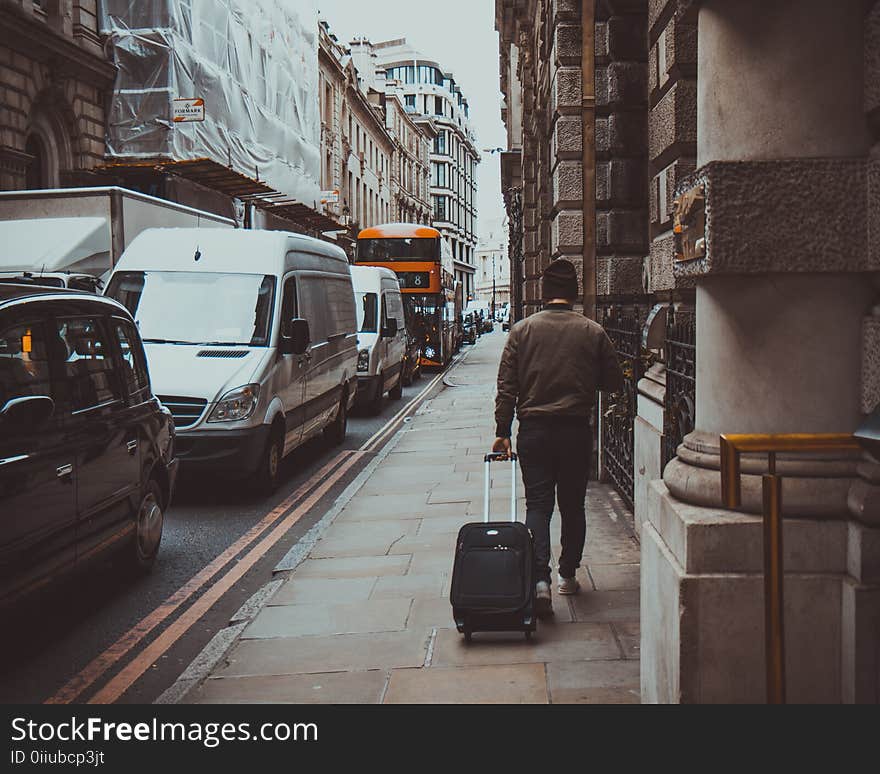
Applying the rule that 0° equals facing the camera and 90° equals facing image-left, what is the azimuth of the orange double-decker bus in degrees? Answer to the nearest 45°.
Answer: approximately 0°

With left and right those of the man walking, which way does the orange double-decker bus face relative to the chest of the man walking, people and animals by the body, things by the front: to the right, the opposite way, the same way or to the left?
the opposite way

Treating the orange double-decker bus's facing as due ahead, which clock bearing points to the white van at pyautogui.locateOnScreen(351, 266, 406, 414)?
The white van is roughly at 12 o'clock from the orange double-decker bus.

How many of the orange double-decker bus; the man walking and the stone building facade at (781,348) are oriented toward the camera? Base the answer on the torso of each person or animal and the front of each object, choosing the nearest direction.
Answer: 1

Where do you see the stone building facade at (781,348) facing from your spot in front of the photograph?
facing to the left of the viewer

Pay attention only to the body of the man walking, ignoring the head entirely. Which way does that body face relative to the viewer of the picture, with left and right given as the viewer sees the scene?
facing away from the viewer

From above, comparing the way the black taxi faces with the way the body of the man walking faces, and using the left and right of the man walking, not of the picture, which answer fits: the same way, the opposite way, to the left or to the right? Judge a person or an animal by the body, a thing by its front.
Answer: the opposite way

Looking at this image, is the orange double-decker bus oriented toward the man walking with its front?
yes

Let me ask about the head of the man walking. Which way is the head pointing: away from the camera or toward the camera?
away from the camera

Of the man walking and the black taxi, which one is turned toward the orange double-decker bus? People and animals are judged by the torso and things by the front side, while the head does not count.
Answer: the man walking

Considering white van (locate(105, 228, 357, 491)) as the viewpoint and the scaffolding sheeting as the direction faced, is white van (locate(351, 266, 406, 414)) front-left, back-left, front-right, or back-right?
front-right

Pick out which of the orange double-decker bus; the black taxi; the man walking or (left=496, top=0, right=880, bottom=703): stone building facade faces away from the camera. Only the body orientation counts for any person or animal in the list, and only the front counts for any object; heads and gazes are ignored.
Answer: the man walking

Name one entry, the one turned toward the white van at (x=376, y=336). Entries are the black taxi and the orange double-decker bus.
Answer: the orange double-decker bus

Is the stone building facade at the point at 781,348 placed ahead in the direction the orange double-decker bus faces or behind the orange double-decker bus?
ahead

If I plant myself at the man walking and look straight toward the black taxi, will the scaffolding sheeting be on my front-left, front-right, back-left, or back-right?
front-right
